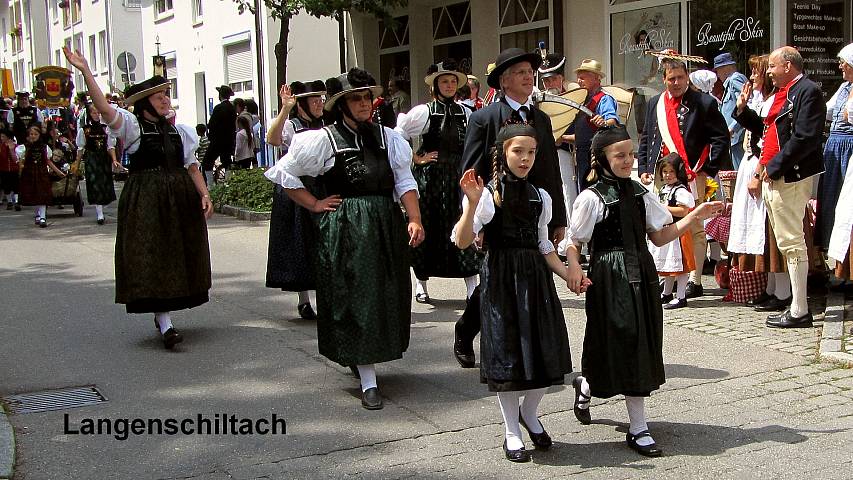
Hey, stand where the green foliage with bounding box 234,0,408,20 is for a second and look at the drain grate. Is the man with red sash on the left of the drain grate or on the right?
left

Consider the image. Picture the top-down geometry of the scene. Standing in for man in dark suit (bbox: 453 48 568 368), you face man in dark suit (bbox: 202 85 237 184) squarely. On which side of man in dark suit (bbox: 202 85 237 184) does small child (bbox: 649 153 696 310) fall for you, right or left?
right

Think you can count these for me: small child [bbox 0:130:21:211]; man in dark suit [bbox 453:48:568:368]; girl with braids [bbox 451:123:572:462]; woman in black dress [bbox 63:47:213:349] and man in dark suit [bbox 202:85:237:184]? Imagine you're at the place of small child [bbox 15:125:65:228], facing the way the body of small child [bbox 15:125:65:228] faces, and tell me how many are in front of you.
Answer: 3

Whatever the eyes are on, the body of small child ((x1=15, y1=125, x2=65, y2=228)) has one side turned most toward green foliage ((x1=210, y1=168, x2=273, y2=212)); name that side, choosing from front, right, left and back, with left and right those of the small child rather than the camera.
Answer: left

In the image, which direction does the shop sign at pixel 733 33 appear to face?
toward the camera

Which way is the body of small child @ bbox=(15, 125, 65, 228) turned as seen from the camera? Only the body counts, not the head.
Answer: toward the camera

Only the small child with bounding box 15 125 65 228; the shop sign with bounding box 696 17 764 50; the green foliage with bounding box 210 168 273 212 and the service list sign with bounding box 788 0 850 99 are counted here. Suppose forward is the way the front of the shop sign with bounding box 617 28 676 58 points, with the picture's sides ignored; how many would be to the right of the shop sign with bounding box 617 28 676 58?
2

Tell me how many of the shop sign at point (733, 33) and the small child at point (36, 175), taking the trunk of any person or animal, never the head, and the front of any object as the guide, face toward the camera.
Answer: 2

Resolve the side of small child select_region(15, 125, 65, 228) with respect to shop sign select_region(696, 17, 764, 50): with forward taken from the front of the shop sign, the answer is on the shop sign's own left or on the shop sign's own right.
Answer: on the shop sign's own right

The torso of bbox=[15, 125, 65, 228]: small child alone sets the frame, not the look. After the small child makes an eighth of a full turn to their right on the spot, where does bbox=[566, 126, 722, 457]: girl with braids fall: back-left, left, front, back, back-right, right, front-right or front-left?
front-left

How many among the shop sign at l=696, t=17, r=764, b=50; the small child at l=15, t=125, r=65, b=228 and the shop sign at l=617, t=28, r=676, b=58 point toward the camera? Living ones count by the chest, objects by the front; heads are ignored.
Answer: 3

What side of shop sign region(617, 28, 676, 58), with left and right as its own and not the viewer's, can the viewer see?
front

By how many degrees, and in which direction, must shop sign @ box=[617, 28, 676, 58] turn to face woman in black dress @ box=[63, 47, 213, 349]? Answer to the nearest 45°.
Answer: approximately 45° to its right

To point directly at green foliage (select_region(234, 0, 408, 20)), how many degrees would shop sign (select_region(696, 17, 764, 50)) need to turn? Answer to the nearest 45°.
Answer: approximately 90° to its right

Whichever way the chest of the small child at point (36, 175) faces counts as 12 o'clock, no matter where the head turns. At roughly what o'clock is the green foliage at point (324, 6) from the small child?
The green foliage is roughly at 10 o'clock from the small child.

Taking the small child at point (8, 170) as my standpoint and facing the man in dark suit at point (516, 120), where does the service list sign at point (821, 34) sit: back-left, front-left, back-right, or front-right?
front-left

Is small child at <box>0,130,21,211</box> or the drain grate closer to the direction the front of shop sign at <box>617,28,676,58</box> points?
the drain grate

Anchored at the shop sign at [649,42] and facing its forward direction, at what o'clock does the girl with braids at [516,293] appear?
The girl with braids is roughly at 12 o'clock from the shop sign.
